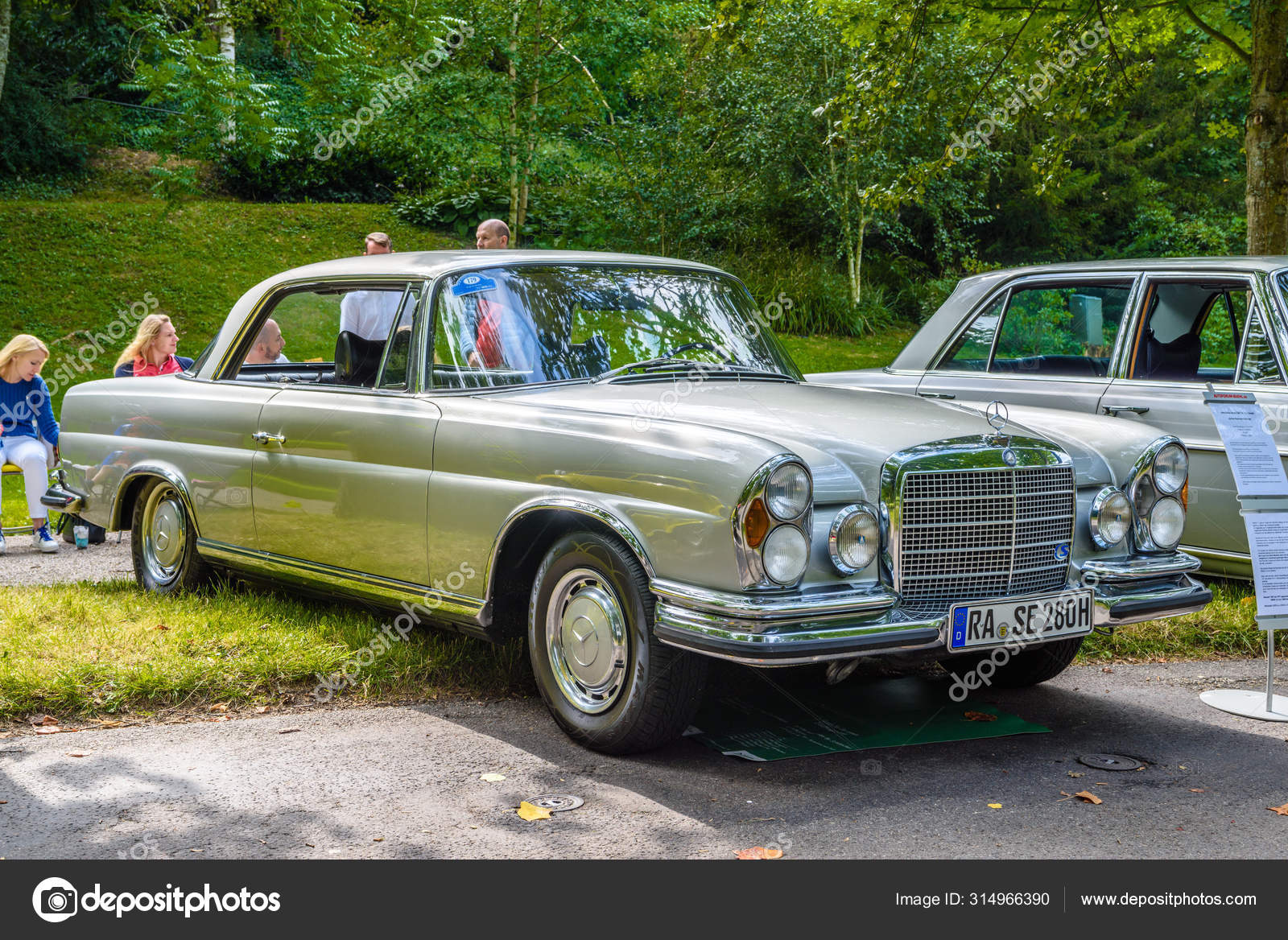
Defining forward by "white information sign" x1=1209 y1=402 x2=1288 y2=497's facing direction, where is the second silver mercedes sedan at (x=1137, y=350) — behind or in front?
behind

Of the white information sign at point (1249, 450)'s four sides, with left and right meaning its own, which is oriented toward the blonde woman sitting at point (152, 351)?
right

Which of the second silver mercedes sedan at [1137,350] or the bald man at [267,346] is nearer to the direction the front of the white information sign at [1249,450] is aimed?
the bald man

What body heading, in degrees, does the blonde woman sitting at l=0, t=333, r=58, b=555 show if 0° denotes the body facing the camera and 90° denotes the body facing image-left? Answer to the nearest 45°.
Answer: approximately 315°

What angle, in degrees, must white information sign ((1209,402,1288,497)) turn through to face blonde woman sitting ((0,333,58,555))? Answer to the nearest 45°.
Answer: approximately 90° to its right

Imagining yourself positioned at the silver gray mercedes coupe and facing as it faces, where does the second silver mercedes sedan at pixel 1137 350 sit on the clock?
The second silver mercedes sedan is roughly at 9 o'clock from the silver gray mercedes coupe.

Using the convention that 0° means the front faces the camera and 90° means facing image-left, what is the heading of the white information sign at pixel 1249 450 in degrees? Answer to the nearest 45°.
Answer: approximately 0°

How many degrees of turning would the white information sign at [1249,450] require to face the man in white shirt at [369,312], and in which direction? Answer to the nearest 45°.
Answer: approximately 90° to its right

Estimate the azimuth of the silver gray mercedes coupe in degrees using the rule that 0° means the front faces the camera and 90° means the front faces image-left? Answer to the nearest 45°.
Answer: approximately 315°

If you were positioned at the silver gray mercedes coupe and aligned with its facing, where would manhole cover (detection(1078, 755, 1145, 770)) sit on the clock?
The manhole cover is roughly at 11 o'clock from the silver gray mercedes coupe.
